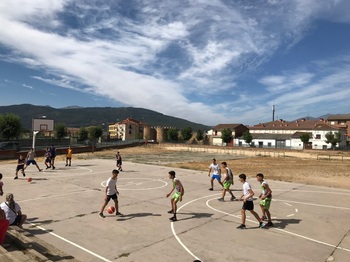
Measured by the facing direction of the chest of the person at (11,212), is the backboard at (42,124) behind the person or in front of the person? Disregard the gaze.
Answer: in front

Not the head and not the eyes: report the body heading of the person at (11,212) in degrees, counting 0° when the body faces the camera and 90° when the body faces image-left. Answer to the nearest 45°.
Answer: approximately 225°
